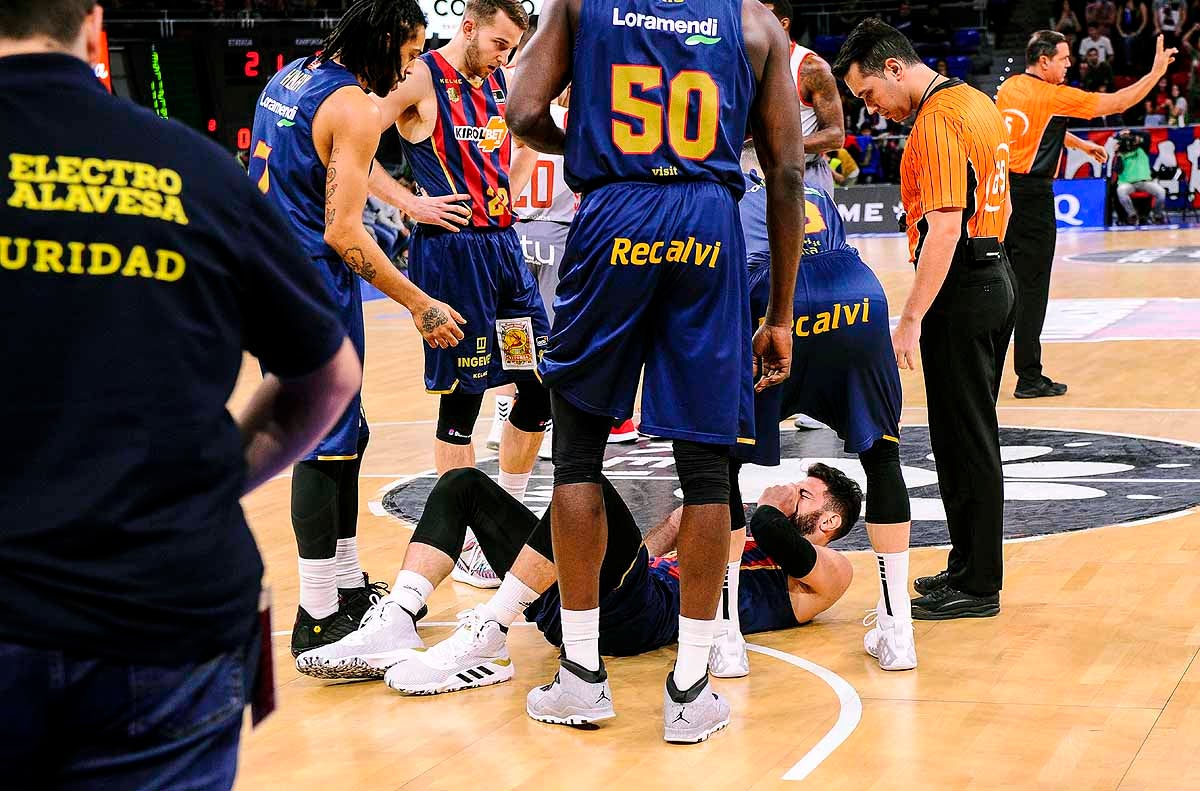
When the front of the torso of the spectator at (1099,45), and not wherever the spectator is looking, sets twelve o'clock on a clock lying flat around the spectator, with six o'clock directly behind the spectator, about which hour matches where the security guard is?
The security guard is roughly at 12 o'clock from the spectator.

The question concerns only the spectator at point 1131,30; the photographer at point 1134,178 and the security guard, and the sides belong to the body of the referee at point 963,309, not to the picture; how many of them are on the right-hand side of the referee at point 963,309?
2

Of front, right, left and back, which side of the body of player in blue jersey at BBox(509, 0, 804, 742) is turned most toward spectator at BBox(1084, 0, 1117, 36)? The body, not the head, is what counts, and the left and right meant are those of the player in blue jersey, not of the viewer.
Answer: front

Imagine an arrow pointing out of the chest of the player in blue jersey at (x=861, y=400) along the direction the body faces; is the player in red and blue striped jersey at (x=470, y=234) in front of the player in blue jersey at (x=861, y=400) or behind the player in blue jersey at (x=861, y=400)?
in front

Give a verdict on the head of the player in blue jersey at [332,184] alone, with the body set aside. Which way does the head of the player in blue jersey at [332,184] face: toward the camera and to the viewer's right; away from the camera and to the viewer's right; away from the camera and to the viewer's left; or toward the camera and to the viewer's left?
away from the camera and to the viewer's right

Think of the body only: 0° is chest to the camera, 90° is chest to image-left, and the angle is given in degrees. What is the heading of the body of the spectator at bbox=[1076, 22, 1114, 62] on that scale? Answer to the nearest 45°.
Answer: approximately 0°

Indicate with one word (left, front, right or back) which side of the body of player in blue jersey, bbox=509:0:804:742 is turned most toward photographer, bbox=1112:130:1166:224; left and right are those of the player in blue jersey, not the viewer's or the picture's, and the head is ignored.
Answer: front

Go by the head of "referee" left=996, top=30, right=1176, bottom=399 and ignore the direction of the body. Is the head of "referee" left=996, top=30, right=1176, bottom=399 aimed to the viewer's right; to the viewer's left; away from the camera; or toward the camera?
to the viewer's right

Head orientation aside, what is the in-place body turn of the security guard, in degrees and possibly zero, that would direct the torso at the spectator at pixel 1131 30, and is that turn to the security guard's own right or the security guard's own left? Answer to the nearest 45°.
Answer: approximately 45° to the security guard's own right
